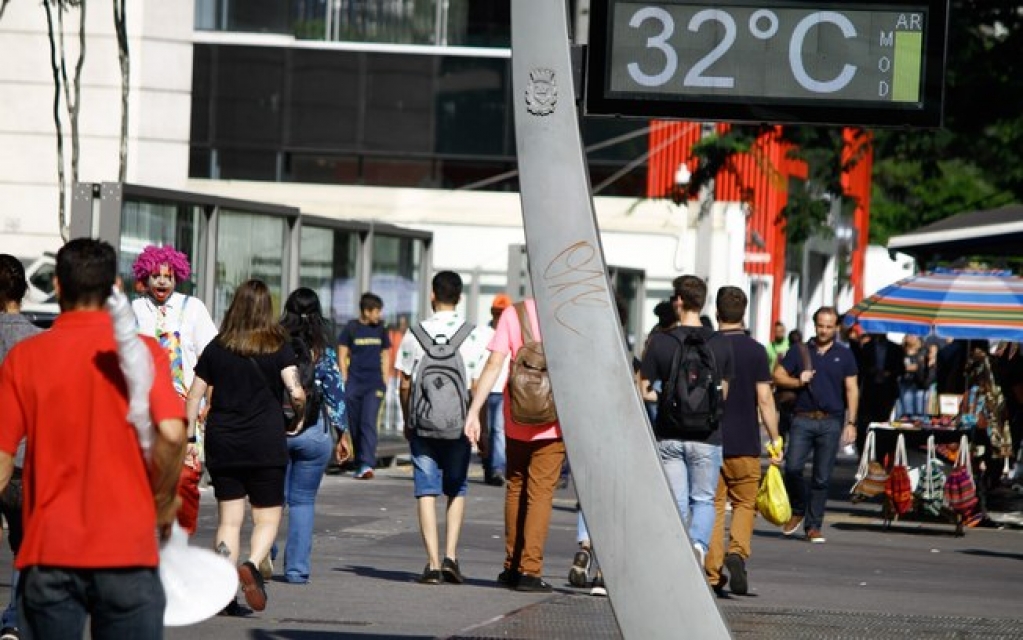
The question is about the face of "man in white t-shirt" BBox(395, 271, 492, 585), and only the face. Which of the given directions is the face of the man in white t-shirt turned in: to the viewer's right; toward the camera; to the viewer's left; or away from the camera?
away from the camera

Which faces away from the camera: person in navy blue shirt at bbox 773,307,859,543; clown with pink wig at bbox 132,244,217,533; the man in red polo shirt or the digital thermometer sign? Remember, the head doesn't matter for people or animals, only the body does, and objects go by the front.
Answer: the man in red polo shirt

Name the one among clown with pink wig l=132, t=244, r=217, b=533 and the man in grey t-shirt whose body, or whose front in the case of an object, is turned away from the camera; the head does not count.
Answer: the man in grey t-shirt

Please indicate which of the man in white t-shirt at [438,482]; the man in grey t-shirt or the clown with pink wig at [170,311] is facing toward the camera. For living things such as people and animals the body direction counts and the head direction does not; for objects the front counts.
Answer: the clown with pink wig

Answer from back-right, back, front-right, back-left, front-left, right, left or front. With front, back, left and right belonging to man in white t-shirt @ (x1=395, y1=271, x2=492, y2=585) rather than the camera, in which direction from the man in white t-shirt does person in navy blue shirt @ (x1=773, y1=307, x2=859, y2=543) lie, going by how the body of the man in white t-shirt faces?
front-right

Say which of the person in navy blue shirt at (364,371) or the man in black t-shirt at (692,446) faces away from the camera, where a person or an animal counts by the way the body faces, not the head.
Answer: the man in black t-shirt

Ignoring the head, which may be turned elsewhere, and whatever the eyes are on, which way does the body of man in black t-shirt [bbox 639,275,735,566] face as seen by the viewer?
away from the camera

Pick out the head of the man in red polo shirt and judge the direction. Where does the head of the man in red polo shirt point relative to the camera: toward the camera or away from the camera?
away from the camera

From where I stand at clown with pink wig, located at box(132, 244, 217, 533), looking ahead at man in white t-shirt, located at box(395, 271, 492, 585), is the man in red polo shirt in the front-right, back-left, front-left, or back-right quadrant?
back-right

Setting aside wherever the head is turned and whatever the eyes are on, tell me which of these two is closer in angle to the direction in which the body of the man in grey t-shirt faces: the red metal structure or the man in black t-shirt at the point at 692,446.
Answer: the red metal structure

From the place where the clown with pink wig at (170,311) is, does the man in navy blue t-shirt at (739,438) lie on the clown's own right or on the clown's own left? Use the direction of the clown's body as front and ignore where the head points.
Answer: on the clown's own left

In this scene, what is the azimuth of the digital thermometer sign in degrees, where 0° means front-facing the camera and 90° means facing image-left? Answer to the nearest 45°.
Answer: approximately 0°

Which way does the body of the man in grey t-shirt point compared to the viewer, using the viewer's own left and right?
facing away from the viewer

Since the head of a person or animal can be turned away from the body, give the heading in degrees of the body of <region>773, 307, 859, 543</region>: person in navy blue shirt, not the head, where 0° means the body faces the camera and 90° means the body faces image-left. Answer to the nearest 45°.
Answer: approximately 0°

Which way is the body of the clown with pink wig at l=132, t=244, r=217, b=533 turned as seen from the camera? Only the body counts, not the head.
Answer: toward the camera
